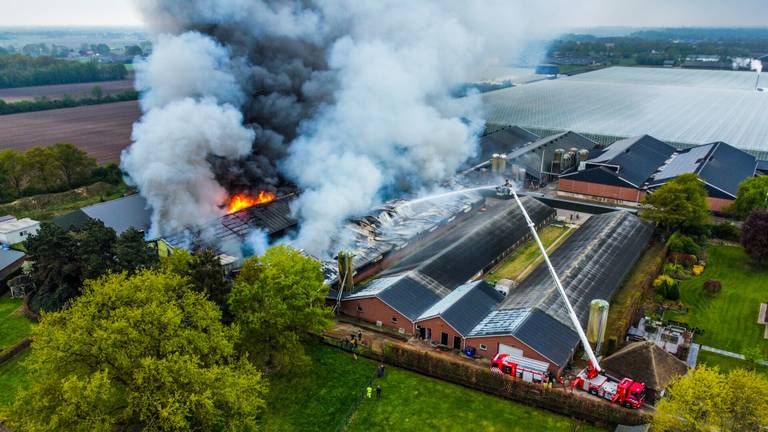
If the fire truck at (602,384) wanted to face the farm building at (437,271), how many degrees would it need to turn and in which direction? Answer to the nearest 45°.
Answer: approximately 180°

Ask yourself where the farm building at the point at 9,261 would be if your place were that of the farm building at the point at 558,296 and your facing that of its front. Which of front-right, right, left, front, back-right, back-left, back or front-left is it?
front-right

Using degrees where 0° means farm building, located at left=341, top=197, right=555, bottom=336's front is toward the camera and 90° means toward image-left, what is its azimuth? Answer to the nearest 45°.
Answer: approximately 45°

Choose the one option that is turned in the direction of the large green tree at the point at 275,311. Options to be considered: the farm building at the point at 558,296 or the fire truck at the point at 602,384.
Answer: the farm building

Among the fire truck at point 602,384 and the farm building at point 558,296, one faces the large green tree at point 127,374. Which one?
the farm building

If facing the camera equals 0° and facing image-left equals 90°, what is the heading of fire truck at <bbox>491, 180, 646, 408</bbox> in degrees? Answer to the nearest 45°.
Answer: approximately 315°

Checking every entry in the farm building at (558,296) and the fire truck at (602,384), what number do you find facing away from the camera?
0

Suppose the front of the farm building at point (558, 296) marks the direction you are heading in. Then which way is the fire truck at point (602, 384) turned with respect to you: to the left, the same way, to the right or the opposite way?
to the left

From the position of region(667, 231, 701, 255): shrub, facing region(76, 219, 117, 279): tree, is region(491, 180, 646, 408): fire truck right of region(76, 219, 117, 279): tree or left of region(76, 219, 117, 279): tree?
left

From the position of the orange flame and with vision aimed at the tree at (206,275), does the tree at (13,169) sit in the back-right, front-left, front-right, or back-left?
back-right

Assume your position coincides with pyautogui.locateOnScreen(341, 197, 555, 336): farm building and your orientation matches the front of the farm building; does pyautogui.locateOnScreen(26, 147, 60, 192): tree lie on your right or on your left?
on your right

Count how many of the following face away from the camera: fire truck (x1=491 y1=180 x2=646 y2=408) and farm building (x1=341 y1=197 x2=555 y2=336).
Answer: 0

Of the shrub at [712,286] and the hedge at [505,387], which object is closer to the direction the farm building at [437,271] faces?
the hedge
